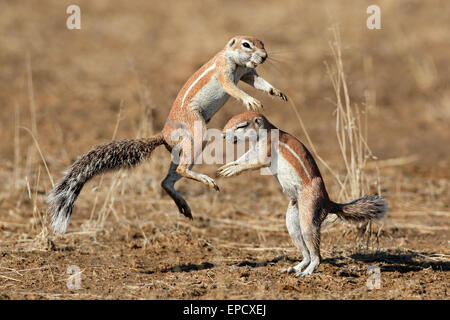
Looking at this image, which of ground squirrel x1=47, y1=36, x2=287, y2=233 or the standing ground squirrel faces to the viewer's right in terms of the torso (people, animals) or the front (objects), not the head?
the ground squirrel

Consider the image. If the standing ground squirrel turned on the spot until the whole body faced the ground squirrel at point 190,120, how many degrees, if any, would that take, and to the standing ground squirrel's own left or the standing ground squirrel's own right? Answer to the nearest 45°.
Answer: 0° — it already faces it

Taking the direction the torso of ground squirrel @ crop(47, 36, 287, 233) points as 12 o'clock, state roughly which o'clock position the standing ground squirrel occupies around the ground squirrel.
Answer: The standing ground squirrel is roughly at 1 o'clock from the ground squirrel.

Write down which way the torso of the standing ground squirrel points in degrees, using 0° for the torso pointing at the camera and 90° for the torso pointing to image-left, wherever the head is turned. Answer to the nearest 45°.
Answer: approximately 90°

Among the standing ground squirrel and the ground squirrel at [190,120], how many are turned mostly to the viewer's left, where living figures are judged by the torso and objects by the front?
1

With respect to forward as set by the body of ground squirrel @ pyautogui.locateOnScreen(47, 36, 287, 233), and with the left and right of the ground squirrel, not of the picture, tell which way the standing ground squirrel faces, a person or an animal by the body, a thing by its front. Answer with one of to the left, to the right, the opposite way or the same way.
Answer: the opposite way

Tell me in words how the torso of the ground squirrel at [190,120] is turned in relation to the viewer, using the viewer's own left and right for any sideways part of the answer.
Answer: facing to the right of the viewer
